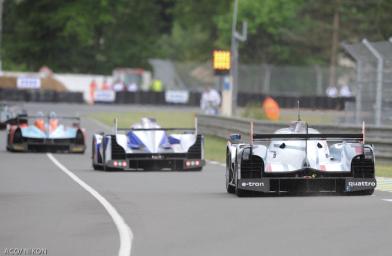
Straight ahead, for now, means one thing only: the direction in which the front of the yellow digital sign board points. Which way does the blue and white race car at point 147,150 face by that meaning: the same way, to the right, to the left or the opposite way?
the opposite way

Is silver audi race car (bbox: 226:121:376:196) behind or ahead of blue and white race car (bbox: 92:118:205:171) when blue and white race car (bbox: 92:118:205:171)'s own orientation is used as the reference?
behind

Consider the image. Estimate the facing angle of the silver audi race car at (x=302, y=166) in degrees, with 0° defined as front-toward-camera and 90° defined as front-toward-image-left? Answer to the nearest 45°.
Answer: approximately 180°

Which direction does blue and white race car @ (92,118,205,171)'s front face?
away from the camera

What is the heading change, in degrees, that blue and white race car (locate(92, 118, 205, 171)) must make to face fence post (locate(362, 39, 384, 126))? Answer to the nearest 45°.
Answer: approximately 45° to its right

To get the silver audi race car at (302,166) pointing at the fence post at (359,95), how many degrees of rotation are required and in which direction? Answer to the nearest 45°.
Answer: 0° — it already faces it

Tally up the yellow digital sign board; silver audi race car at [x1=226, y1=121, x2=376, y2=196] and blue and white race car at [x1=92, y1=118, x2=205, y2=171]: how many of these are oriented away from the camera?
2

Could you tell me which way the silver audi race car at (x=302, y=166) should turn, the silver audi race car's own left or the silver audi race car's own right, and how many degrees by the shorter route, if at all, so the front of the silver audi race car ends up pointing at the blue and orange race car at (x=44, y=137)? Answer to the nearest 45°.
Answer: approximately 45° to the silver audi race car's own left

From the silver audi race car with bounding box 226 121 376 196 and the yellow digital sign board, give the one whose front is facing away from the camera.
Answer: the silver audi race car

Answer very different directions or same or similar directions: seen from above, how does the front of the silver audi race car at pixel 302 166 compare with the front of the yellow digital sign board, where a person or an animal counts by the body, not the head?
very different directions

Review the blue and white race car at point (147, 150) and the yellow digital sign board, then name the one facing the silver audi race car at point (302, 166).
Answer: the yellow digital sign board
